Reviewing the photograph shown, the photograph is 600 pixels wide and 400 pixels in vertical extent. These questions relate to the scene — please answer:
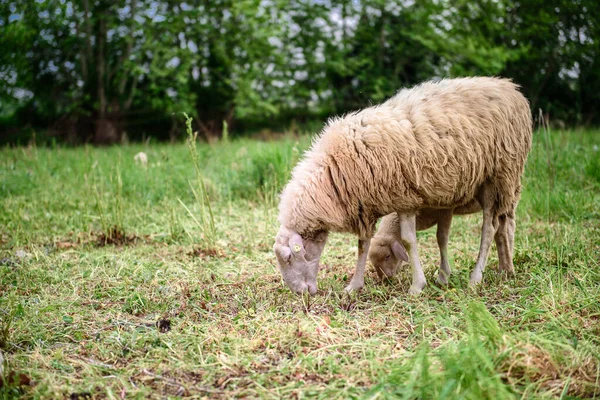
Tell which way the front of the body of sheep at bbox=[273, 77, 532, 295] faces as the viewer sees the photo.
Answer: to the viewer's left

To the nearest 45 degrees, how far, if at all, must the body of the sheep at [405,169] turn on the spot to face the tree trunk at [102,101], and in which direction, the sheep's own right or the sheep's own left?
approximately 45° to the sheep's own right

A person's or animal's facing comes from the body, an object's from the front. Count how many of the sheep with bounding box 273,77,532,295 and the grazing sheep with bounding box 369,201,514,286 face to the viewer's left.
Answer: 2

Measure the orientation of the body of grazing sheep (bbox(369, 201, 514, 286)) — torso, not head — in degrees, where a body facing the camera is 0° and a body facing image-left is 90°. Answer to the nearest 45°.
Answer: approximately 90°
